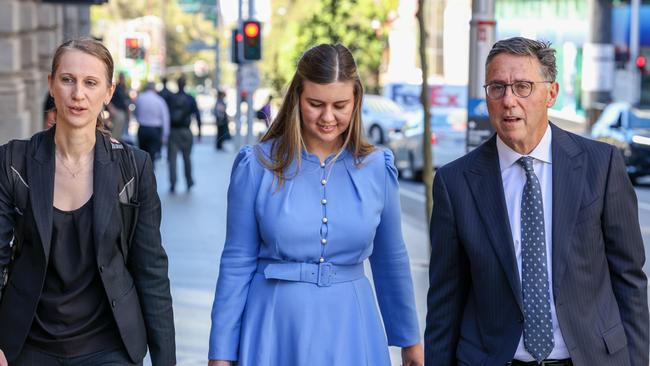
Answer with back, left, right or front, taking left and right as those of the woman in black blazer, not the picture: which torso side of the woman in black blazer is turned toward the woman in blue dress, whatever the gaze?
left

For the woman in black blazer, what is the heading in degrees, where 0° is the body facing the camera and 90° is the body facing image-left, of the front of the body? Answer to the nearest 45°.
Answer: approximately 0°

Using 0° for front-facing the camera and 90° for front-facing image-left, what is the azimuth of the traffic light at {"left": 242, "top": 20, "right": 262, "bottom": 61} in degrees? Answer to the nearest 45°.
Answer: approximately 0°

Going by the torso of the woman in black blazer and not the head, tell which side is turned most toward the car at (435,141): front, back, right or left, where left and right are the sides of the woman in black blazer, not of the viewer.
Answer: back

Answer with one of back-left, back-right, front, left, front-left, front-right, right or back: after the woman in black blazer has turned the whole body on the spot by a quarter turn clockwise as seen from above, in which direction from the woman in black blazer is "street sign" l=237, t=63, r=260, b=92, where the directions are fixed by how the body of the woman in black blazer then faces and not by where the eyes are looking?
right

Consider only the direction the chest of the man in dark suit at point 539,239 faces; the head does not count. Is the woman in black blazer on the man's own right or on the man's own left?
on the man's own right
